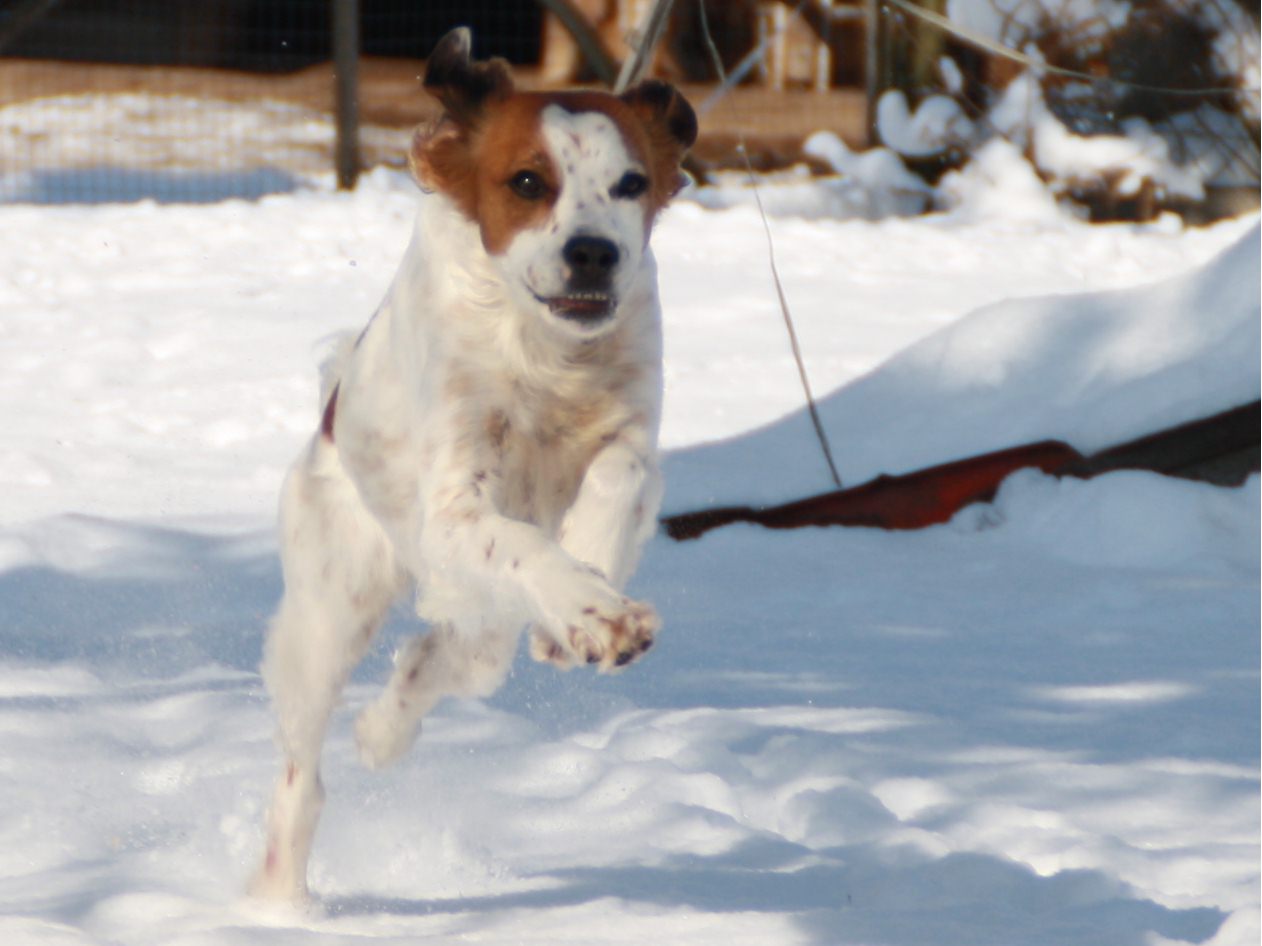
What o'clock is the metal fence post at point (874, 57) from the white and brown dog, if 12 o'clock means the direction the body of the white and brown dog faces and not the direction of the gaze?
The metal fence post is roughly at 8 o'clock from the white and brown dog.

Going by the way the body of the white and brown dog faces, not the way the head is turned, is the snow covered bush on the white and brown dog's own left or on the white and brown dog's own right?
on the white and brown dog's own left

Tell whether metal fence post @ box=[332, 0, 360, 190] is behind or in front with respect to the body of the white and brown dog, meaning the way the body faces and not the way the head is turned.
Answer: behind

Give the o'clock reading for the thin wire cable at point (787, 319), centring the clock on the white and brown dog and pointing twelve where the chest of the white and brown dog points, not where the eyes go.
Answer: The thin wire cable is roughly at 8 o'clock from the white and brown dog.

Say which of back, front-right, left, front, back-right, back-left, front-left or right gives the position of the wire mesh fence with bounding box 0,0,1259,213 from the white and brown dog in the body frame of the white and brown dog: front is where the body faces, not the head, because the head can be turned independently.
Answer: back-left

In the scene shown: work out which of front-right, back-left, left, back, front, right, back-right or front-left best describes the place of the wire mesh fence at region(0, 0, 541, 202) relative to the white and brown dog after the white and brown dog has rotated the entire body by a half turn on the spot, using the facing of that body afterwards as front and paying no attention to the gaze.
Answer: front-right

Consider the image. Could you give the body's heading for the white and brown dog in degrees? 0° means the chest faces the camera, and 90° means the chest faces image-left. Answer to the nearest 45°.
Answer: approximately 315°
